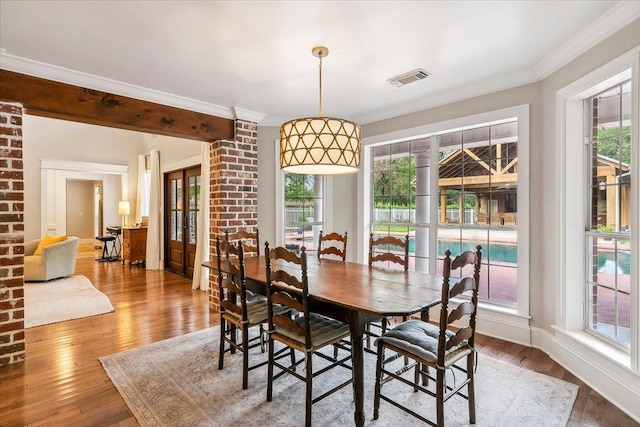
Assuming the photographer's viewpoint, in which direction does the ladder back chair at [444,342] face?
facing away from the viewer and to the left of the viewer

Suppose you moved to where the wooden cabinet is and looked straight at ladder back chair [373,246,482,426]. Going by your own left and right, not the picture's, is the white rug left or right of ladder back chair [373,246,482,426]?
right

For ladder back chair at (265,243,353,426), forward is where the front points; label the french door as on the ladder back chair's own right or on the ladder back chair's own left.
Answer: on the ladder back chair's own left

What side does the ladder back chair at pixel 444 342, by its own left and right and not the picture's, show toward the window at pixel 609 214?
right

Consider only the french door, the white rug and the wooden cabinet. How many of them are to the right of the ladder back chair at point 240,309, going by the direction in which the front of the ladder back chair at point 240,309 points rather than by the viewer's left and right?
0

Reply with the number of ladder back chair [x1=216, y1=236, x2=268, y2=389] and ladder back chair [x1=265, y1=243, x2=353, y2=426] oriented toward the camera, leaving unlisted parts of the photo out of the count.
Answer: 0

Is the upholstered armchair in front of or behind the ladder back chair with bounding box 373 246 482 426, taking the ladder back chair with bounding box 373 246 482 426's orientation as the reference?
in front

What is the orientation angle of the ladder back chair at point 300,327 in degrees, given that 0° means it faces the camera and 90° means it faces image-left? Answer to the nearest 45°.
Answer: approximately 225°

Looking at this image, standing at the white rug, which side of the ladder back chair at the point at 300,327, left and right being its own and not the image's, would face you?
left

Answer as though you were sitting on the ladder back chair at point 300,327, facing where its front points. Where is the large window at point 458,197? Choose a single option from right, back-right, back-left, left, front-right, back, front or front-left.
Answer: front

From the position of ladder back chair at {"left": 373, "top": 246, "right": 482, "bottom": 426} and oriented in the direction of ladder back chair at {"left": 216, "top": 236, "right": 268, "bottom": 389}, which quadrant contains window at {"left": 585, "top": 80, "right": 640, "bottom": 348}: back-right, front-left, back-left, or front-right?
back-right

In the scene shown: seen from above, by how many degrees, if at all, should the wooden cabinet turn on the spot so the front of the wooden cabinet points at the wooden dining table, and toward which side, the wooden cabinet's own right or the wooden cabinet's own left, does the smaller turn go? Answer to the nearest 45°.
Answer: approximately 45° to the wooden cabinet's own left

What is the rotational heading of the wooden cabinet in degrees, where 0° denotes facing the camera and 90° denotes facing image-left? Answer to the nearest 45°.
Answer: approximately 45°
